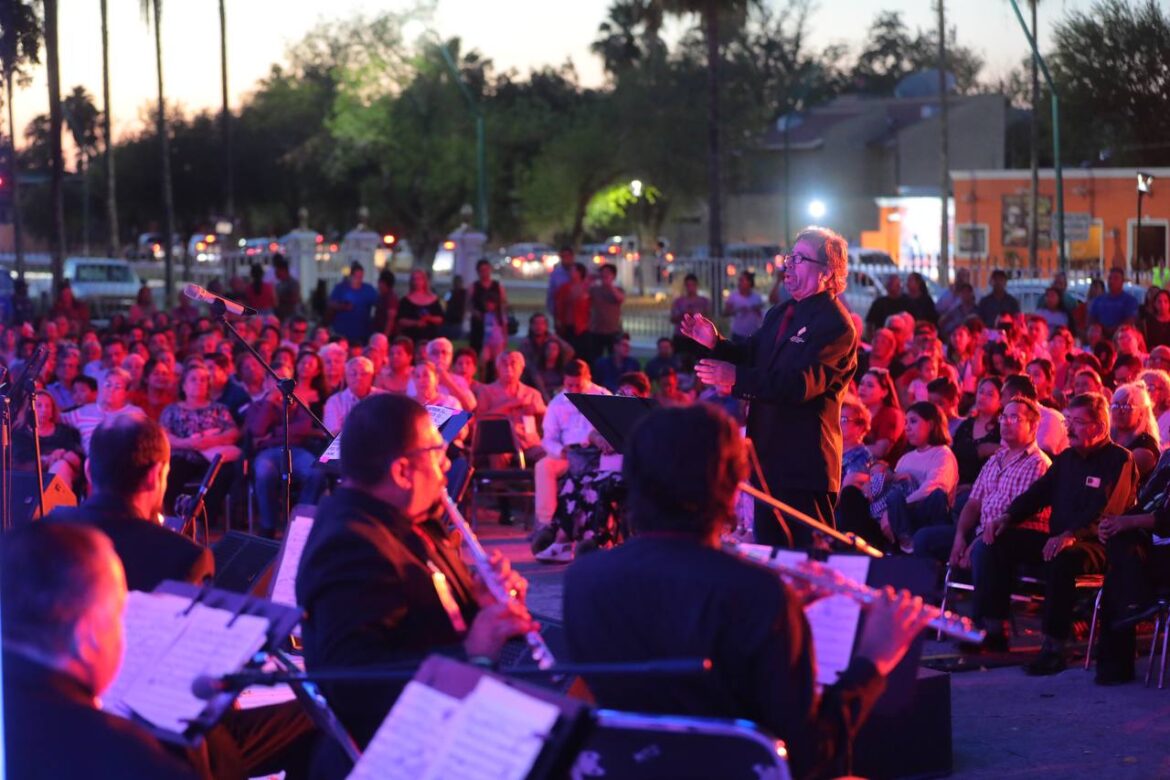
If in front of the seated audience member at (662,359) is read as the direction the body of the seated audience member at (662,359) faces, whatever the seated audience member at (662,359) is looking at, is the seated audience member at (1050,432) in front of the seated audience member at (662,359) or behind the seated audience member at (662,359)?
in front

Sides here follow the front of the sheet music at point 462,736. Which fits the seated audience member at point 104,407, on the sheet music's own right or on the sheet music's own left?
on the sheet music's own right

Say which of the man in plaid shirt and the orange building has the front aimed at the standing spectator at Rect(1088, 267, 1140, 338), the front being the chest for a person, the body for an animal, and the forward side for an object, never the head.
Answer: the orange building

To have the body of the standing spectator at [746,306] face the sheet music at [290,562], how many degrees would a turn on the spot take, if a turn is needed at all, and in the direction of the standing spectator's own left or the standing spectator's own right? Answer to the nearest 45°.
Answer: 0° — they already face it

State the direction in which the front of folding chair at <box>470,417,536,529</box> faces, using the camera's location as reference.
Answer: facing the viewer and to the right of the viewer

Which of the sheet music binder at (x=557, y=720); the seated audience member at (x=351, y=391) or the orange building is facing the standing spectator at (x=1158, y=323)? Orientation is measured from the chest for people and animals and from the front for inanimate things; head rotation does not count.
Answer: the orange building

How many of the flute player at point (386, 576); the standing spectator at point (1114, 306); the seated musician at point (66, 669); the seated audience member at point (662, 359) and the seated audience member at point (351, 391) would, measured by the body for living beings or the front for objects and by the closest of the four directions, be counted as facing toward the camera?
3

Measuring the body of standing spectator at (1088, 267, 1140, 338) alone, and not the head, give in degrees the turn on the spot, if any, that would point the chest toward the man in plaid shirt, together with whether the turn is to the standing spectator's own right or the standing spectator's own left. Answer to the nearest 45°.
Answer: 0° — they already face them

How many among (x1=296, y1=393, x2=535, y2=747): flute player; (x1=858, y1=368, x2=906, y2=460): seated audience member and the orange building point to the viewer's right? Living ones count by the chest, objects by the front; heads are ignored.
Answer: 1

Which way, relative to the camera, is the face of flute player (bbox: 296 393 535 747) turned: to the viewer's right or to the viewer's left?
to the viewer's right

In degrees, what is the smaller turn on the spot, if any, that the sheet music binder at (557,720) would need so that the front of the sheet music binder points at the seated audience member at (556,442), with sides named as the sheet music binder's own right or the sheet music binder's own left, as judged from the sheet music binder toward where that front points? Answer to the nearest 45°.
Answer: approximately 135° to the sheet music binder's own right

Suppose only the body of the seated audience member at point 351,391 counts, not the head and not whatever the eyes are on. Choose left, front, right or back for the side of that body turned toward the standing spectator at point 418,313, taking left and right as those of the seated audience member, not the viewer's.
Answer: back

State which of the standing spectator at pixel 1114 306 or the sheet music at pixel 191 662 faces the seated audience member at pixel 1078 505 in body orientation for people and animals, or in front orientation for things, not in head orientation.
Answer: the standing spectator

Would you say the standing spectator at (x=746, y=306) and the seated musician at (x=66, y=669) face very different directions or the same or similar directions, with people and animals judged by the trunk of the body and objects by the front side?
very different directions

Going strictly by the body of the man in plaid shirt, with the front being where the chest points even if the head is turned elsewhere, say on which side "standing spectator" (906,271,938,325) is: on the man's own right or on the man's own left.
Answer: on the man's own right

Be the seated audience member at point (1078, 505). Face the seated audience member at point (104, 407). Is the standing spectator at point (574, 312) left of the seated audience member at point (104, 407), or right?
right
